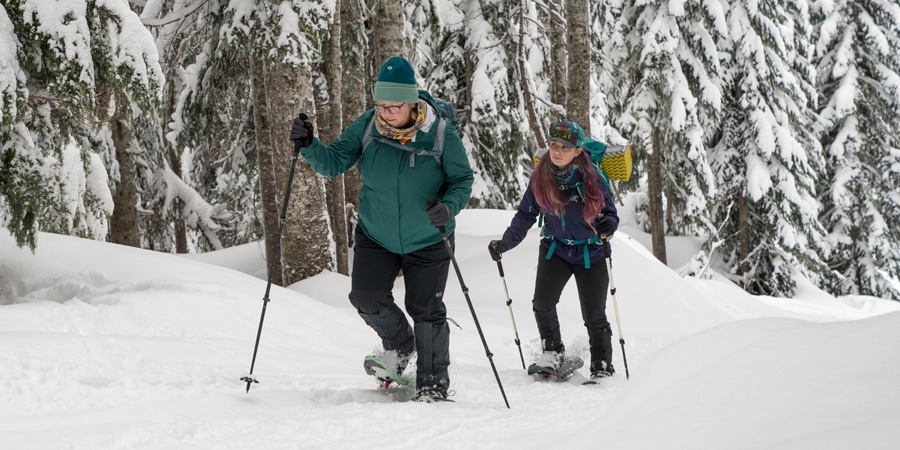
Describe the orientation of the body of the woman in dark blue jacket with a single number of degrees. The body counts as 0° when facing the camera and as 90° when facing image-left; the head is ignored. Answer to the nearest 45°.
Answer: approximately 45°

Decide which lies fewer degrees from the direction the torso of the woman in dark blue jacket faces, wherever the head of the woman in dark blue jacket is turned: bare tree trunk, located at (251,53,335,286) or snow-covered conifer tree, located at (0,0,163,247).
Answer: the snow-covered conifer tree

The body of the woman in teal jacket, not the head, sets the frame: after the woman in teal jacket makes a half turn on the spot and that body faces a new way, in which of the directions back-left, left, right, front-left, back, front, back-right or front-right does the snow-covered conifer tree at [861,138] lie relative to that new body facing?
front

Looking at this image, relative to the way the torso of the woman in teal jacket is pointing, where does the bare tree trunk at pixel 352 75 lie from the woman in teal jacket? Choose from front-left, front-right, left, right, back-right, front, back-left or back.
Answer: back-right

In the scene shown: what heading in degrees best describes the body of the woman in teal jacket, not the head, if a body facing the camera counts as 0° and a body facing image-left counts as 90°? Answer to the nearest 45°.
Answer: approximately 45°

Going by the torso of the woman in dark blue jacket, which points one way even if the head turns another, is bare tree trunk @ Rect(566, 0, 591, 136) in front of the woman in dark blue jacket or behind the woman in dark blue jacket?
behind

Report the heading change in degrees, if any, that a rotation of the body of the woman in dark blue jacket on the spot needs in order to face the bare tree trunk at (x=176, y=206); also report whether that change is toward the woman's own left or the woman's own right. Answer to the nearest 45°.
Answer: approximately 90° to the woman's own right

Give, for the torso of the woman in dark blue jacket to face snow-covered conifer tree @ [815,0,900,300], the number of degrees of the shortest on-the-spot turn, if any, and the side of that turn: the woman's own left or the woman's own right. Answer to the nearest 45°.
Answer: approximately 180°

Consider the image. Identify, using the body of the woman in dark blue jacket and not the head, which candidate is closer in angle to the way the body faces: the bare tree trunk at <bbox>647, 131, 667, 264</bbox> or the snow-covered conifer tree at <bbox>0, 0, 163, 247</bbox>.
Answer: the snow-covered conifer tree

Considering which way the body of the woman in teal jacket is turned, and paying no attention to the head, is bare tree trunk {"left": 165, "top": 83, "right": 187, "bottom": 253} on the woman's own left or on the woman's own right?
on the woman's own right
